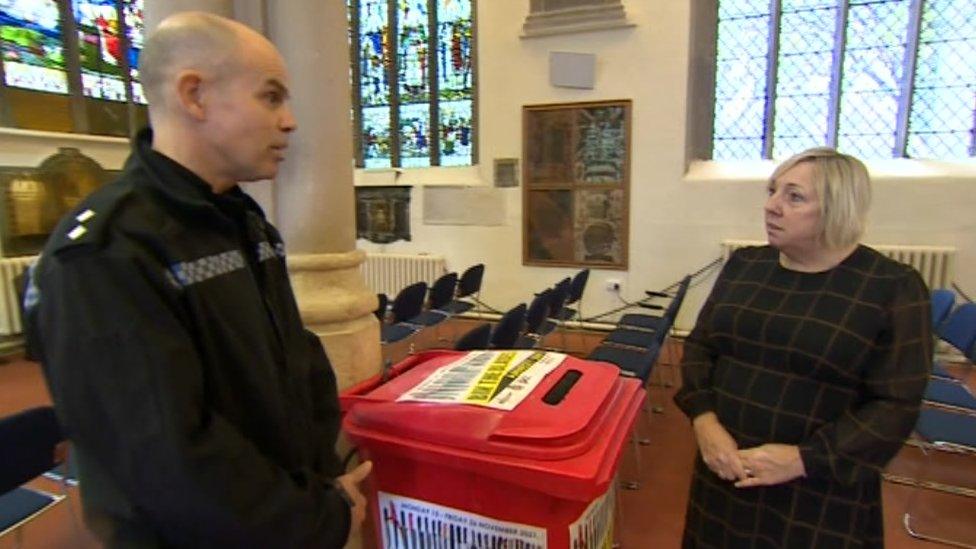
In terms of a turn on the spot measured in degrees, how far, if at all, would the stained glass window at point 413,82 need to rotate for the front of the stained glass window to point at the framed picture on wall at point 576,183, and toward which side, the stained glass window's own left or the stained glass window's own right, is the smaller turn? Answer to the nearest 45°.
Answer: approximately 45° to the stained glass window's own left

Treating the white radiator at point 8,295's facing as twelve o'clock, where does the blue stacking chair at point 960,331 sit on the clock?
The blue stacking chair is roughly at 11 o'clock from the white radiator.

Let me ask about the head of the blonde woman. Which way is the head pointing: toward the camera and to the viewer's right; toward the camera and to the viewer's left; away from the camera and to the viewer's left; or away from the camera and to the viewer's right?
toward the camera and to the viewer's left

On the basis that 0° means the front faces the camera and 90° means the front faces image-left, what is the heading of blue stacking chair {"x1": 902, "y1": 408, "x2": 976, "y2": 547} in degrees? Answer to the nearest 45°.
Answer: approximately 90°

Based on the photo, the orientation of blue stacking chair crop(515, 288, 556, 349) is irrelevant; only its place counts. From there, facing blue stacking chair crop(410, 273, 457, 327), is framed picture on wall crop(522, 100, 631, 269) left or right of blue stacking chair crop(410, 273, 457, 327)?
right

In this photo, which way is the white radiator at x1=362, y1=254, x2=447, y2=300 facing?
toward the camera

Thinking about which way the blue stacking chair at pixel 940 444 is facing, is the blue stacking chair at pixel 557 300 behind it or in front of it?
in front

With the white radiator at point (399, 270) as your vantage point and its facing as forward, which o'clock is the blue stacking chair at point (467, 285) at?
The blue stacking chair is roughly at 11 o'clock from the white radiator.

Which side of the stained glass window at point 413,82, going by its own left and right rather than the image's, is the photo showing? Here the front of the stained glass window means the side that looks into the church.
front

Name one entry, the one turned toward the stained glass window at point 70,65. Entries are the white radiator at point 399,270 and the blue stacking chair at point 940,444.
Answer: the blue stacking chair

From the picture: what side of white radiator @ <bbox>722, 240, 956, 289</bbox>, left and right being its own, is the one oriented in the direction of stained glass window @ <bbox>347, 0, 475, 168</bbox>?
right

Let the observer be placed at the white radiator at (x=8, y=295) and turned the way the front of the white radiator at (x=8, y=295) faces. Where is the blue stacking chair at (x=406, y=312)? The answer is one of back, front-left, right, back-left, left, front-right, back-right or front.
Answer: front-left

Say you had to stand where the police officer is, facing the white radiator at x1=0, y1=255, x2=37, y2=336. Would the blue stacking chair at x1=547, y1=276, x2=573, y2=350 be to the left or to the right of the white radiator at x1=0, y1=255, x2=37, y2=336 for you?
right

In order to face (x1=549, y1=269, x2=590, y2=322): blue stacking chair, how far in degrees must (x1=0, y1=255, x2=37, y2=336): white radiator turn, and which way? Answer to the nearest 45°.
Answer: approximately 45° to its left

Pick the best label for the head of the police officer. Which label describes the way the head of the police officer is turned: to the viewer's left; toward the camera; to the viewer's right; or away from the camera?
to the viewer's right

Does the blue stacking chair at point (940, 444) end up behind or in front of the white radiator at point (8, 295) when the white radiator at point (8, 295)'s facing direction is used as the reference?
in front

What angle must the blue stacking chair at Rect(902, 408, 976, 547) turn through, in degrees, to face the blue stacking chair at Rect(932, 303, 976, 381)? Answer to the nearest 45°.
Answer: approximately 90° to its right
